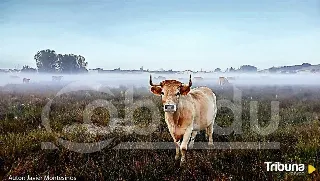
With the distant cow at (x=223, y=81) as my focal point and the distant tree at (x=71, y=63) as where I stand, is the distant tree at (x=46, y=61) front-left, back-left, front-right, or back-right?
back-right

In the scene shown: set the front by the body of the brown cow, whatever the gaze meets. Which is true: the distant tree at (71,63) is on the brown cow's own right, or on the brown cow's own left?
on the brown cow's own right

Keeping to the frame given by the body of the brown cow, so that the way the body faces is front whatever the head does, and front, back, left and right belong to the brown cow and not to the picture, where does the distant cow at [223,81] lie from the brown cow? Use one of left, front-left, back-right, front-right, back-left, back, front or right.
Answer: back-right

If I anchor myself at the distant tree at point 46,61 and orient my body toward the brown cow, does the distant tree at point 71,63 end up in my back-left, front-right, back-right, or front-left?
front-left

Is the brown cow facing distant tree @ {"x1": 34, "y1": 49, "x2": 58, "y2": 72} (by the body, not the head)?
no

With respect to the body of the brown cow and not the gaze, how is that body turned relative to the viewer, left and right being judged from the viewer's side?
facing the viewer and to the left of the viewer

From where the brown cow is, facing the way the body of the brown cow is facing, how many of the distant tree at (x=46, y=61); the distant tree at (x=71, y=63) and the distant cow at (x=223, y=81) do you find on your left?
0

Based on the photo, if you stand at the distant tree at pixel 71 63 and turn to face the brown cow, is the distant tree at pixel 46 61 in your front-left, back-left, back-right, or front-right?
back-right
